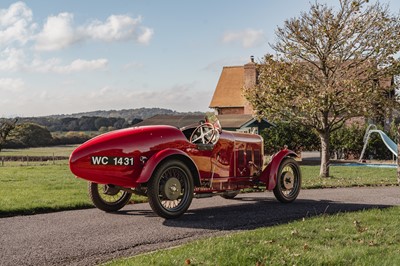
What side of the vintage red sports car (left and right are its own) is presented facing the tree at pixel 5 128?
left

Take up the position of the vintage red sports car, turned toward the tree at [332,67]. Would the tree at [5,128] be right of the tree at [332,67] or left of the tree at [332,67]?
left

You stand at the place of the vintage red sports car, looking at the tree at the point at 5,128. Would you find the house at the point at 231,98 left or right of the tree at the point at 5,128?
right

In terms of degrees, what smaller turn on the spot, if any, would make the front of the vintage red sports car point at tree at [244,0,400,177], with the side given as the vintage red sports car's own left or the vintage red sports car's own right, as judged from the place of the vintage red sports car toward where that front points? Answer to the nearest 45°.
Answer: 0° — it already faces it

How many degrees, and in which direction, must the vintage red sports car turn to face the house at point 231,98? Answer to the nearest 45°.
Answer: approximately 45° to its left

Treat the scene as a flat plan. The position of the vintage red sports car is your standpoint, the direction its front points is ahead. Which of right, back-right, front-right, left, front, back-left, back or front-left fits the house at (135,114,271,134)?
front-left

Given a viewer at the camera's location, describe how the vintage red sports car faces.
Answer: facing away from the viewer and to the right of the viewer

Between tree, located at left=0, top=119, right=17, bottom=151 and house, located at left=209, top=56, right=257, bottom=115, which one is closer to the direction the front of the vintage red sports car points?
the house
